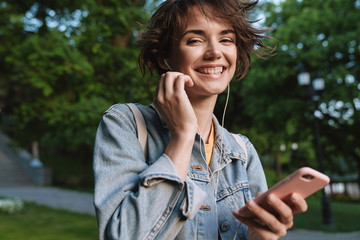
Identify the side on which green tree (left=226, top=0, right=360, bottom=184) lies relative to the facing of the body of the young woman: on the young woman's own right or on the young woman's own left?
on the young woman's own left

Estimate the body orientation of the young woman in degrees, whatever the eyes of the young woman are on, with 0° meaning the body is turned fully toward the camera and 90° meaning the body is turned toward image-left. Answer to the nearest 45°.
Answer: approximately 315°
